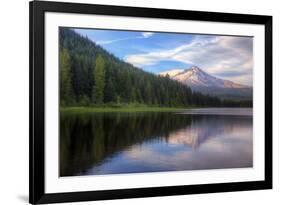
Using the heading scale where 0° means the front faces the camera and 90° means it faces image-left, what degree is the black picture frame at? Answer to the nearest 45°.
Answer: approximately 315°
